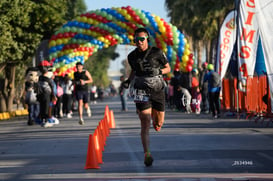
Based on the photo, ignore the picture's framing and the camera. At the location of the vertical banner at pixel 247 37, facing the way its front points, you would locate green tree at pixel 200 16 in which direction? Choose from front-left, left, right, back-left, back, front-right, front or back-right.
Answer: back

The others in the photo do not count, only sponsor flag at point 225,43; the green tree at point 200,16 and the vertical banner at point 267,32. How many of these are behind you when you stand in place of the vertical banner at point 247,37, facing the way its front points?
2

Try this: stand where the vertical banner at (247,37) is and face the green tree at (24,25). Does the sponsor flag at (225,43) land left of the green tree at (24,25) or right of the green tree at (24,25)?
right

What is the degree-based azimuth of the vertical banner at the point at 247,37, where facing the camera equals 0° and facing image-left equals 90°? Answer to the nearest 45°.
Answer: approximately 0°

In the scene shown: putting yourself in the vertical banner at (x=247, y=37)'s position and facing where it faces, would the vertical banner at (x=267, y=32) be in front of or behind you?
in front

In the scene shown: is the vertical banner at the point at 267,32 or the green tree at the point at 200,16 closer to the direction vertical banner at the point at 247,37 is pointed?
the vertical banner

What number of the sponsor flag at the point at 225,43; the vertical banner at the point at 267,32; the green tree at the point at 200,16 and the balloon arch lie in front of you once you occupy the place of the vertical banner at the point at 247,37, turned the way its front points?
1

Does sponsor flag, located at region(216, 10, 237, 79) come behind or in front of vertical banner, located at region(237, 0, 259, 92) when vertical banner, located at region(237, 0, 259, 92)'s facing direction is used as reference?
behind
